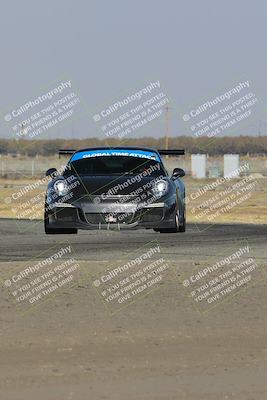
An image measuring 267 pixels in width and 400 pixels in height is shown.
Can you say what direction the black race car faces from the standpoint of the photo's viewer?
facing the viewer
